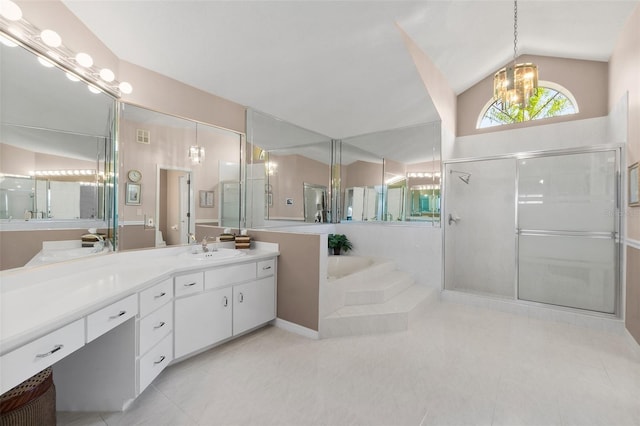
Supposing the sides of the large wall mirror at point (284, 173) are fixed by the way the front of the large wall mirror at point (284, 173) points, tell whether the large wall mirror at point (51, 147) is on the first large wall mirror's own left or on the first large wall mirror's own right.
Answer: on the first large wall mirror's own right

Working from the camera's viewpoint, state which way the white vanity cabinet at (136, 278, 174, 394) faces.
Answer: facing the viewer and to the right of the viewer

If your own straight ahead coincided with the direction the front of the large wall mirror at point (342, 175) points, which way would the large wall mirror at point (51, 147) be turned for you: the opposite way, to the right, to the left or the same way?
to the left

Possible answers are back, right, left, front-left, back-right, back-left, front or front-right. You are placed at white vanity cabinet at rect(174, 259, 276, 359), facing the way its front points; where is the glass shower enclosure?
front-left

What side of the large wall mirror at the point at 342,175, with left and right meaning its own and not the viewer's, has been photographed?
front

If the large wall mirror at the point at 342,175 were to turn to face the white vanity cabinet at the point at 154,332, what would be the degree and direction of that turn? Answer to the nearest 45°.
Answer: approximately 45° to its right

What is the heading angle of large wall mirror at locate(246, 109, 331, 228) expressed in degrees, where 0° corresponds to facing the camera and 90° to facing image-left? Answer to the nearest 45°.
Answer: approximately 315°
